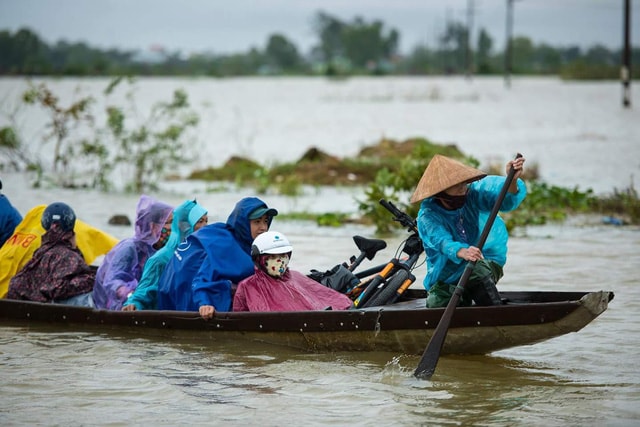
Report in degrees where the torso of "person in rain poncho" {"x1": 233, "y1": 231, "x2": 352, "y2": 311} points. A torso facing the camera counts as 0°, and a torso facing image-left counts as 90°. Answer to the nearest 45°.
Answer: approximately 315°

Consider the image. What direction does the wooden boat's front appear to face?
to the viewer's right
